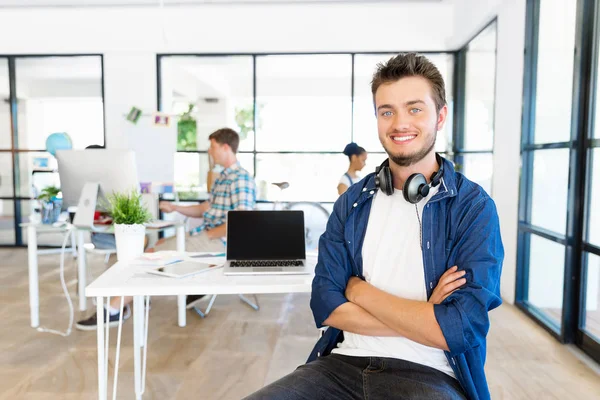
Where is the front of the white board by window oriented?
toward the camera

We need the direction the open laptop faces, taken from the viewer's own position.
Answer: facing the viewer

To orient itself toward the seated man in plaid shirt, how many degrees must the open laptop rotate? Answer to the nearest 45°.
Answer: approximately 180°

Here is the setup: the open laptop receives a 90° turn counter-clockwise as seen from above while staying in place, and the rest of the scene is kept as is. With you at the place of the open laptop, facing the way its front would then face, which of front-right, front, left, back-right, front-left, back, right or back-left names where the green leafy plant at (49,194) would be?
back-left

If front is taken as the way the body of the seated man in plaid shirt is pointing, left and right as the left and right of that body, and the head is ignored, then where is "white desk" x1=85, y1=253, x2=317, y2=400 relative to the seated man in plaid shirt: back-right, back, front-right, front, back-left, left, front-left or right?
left

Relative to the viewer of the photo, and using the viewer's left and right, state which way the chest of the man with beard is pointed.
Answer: facing the viewer and to the left of the viewer

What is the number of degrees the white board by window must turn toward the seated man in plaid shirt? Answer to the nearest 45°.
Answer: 0° — it already faces them

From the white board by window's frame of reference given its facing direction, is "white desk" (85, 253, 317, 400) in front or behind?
in front

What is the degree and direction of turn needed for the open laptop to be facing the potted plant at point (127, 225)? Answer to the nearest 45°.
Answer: approximately 90° to its right

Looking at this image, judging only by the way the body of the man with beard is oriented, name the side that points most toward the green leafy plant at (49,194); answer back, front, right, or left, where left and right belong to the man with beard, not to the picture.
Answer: right

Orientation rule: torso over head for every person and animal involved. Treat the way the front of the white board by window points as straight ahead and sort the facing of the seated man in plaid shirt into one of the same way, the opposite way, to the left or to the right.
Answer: to the right

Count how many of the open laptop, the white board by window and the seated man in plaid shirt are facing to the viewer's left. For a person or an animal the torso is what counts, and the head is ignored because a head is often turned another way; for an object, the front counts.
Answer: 1

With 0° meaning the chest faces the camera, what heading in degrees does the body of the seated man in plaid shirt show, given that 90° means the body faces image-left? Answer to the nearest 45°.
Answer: approximately 90°
